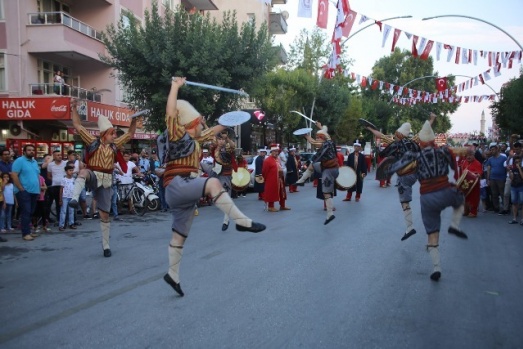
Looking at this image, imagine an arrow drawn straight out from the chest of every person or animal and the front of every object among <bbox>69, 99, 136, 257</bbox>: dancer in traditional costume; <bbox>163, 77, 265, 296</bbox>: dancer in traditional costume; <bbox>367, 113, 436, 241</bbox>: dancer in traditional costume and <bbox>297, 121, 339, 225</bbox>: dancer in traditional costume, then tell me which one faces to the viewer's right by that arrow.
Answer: <bbox>163, 77, 265, 296</bbox>: dancer in traditional costume

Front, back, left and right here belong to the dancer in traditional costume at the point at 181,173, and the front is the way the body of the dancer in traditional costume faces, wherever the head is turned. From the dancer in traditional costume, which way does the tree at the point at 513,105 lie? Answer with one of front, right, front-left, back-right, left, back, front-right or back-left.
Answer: front-left

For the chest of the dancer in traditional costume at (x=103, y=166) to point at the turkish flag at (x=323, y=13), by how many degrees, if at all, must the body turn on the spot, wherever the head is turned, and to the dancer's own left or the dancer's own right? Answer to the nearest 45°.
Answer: approximately 135° to the dancer's own left

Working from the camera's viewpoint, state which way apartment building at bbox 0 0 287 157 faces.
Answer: facing the viewer and to the right of the viewer

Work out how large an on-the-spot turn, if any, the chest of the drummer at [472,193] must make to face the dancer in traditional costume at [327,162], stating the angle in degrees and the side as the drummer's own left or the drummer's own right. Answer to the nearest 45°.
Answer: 0° — they already face them

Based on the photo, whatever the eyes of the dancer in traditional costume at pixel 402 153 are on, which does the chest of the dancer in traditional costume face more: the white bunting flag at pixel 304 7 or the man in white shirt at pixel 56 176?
the man in white shirt

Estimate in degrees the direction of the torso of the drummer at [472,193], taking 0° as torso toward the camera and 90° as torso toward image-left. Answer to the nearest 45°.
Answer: approximately 45°
